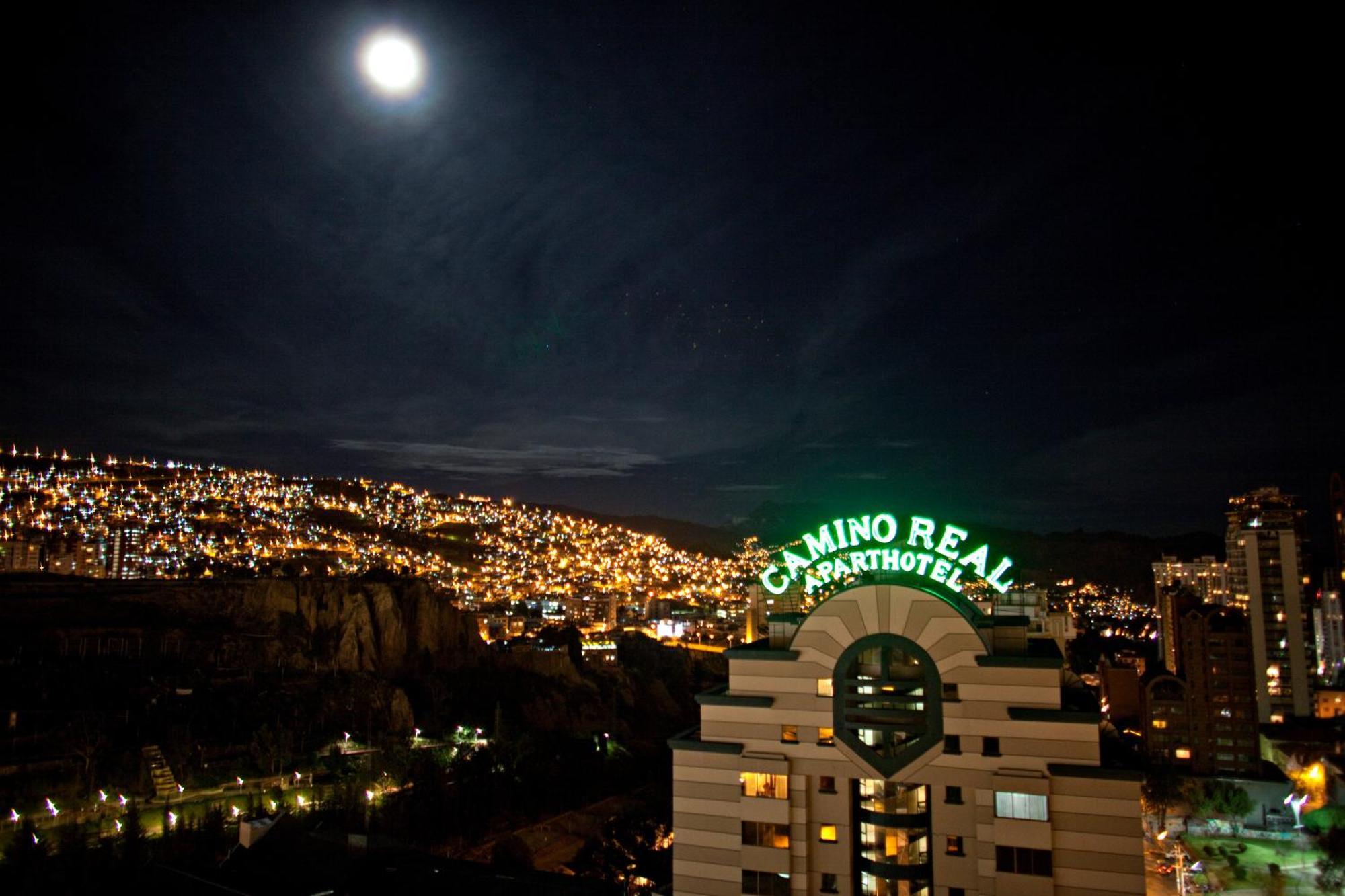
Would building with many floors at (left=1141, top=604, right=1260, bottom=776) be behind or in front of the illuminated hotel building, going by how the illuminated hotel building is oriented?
behind

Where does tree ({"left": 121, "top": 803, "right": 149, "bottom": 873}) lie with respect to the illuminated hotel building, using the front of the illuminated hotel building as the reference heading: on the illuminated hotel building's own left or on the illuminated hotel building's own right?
on the illuminated hotel building's own right

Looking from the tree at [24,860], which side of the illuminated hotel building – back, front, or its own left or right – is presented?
right

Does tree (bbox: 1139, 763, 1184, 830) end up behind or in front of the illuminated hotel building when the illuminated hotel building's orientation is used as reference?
behind

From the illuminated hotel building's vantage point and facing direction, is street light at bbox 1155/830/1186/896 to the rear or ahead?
to the rear

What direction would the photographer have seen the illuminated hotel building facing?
facing the viewer
